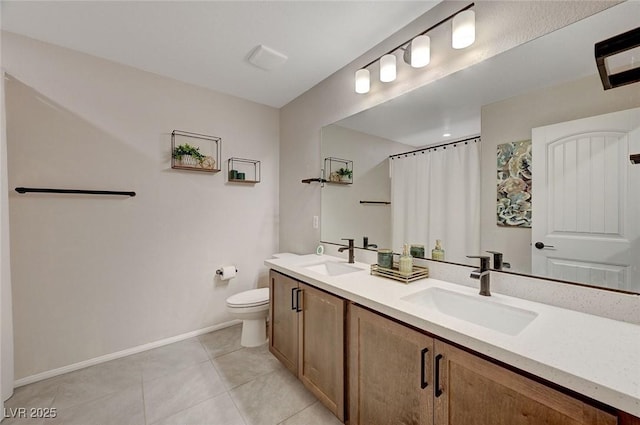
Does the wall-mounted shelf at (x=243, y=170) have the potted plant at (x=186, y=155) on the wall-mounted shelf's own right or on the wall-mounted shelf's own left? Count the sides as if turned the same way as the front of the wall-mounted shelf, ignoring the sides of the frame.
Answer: on the wall-mounted shelf's own right

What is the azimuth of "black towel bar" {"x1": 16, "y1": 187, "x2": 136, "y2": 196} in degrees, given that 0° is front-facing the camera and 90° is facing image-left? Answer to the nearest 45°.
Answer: approximately 0°

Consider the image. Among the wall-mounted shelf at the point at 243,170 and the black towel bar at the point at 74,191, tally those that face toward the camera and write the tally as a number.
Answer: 2

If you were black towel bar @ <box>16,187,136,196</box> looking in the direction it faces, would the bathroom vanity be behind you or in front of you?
in front

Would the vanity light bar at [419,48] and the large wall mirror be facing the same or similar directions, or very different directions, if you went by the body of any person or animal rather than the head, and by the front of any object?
same or similar directions

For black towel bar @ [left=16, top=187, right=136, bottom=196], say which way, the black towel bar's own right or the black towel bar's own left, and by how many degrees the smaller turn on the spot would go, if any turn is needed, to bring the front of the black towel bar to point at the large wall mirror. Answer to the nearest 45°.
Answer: approximately 45° to the black towel bar's own left

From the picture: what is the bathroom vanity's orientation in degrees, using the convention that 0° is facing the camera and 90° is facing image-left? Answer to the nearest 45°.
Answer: approximately 45°

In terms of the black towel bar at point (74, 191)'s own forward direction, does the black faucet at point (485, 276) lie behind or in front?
in front

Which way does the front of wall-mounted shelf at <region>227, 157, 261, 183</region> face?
toward the camera

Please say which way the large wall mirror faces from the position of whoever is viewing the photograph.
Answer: facing the viewer and to the left of the viewer

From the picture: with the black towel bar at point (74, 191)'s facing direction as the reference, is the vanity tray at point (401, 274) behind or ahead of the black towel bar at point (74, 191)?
ahead
